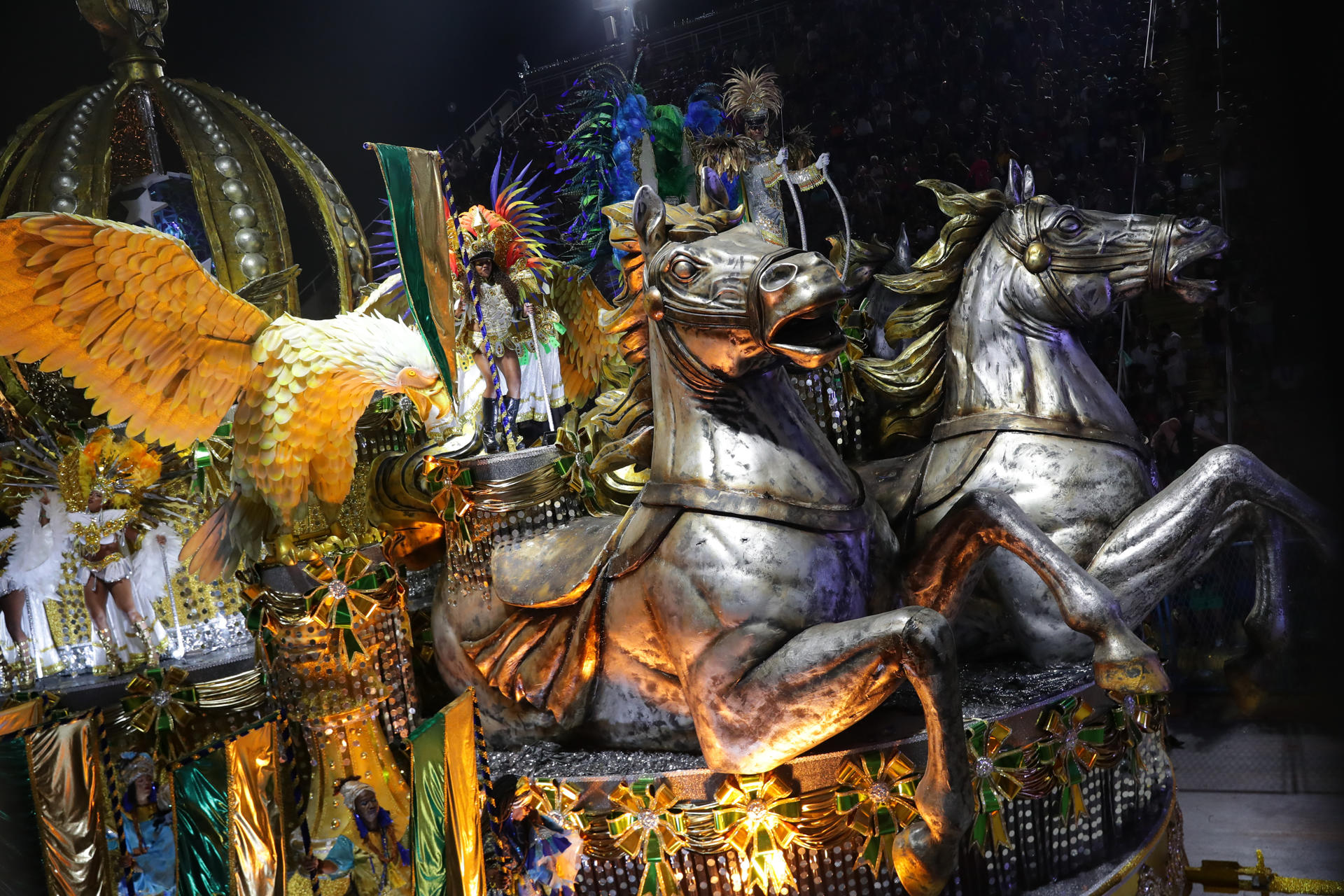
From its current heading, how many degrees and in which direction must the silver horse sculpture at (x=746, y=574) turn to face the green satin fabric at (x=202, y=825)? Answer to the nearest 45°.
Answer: approximately 135° to its right

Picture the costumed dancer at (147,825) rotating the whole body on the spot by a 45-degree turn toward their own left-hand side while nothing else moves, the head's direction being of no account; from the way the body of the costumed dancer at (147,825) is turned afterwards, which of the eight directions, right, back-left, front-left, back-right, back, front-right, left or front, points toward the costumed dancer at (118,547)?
back-left

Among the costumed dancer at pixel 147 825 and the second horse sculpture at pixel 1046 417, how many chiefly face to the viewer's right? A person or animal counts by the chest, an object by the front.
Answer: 1

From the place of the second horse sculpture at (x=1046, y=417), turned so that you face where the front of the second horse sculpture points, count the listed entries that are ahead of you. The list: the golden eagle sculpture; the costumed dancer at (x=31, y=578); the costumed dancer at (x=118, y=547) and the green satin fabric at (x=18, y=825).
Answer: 0

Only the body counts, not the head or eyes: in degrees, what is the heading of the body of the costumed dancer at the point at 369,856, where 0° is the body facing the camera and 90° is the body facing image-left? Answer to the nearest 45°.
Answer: approximately 315°

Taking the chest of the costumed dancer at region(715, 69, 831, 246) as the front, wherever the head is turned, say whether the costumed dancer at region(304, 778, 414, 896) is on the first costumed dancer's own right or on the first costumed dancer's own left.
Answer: on the first costumed dancer's own right

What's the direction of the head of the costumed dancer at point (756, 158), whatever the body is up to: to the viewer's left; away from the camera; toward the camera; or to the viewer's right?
toward the camera

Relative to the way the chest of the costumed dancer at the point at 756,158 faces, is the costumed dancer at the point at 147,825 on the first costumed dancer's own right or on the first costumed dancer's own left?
on the first costumed dancer's own right

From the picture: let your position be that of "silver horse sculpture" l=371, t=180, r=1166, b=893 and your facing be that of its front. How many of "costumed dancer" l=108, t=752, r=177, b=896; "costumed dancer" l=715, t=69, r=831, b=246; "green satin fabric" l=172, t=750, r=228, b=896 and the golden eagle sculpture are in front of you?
0

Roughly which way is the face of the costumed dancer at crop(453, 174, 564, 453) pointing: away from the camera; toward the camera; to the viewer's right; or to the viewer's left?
toward the camera

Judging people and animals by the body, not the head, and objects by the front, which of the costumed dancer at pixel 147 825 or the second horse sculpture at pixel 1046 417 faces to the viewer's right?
the second horse sculpture

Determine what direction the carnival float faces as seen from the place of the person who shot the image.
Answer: facing the viewer and to the right of the viewer

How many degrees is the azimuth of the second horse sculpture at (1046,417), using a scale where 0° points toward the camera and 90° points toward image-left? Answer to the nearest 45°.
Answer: approximately 270°
